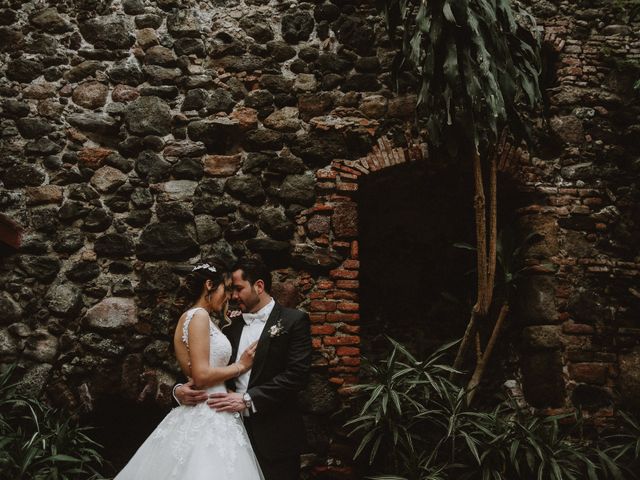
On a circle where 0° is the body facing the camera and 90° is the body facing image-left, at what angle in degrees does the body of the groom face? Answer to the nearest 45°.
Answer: approximately 45°

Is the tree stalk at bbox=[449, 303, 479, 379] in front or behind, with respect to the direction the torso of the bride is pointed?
in front

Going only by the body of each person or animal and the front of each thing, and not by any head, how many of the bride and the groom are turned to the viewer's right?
1

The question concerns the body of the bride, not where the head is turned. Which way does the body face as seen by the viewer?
to the viewer's right

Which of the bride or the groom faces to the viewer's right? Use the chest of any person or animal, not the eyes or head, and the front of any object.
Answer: the bride

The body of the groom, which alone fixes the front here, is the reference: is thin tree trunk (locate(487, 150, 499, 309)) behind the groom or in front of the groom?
behind

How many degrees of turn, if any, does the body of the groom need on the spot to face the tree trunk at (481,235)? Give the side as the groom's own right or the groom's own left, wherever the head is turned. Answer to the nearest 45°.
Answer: approximately 135° to the groom's own left

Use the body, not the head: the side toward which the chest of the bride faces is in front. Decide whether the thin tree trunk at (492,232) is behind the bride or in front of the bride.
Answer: in front
